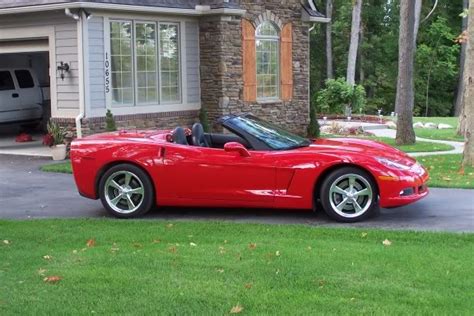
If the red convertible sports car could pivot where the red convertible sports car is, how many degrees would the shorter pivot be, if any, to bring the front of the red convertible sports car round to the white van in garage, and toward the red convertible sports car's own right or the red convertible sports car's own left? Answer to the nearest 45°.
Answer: approximately 135° to the red convertible sports car's own left

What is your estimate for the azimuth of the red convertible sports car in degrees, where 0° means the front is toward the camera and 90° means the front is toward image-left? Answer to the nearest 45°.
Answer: approximately 270°

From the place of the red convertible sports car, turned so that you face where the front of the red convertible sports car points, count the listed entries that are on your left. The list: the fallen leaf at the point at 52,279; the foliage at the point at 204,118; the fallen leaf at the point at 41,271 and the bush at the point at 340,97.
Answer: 2

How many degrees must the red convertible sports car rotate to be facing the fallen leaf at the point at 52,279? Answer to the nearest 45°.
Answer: approximately 135° to its right

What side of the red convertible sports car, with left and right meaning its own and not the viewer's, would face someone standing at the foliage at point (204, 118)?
left

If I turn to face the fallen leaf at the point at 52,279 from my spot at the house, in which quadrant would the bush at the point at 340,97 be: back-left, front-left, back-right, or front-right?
back-left

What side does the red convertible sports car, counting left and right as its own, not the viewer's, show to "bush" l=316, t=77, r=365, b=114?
left

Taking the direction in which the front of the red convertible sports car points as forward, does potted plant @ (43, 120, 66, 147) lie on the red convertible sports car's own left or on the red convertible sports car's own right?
on the red convertible sports car's own left

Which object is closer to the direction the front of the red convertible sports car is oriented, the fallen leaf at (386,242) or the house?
the fallen leaf

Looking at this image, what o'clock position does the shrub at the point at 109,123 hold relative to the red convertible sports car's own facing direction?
The shrub is roughly at 8 o'clock from the red convertible sports car.

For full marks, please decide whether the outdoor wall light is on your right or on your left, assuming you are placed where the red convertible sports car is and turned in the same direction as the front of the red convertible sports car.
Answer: on your left

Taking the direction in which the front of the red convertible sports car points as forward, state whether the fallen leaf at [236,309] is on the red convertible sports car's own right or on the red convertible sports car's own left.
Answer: on the red convertible sports car's own right
